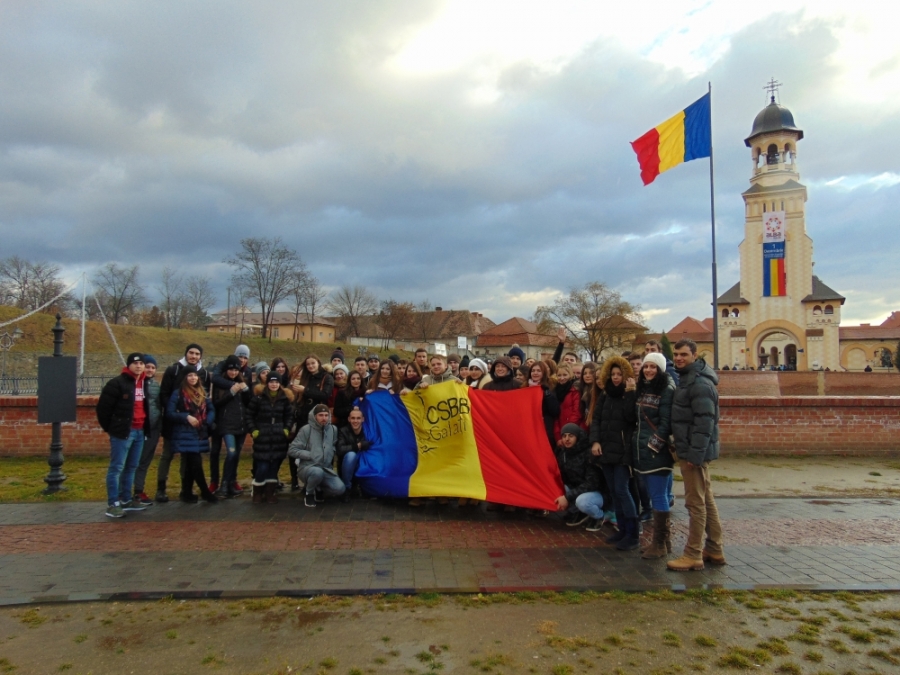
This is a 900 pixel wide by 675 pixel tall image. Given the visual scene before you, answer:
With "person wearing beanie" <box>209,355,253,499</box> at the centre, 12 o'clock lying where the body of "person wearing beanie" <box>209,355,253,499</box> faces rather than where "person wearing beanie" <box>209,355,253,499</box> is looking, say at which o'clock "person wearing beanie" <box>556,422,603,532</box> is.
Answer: "person wearing beanie" <box>556,422,603,532</box> is roughly at 10 o'clock from "person wearing beanie" <box>209,355,253,499</box>.

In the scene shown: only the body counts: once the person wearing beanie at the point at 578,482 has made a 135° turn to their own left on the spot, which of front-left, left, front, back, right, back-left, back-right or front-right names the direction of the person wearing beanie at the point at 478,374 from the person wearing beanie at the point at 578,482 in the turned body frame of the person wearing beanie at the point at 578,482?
back-left

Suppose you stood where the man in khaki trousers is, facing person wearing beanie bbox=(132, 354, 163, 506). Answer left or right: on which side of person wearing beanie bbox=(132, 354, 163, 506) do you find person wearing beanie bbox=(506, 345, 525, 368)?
right

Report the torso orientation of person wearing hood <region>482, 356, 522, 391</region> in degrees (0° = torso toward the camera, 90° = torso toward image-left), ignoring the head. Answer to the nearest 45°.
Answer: approximately 0°

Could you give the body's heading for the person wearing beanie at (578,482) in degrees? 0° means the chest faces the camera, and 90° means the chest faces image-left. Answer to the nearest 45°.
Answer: approximately 45°

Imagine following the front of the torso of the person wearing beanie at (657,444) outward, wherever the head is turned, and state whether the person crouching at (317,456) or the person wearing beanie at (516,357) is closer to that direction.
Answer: the person crouching

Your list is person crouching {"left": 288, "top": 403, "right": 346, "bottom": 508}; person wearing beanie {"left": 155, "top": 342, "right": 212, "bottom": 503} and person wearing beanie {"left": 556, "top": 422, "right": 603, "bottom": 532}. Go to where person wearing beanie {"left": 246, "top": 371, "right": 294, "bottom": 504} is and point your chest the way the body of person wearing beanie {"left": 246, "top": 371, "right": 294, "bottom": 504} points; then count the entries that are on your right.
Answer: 1

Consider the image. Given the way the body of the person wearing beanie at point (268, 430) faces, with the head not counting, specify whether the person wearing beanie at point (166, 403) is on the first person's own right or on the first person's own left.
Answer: on the first person's own right

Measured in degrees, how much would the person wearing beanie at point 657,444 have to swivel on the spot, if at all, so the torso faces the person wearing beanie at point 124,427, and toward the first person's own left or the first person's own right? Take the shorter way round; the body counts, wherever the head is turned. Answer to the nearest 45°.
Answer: approximately 45° to the first person's own right
